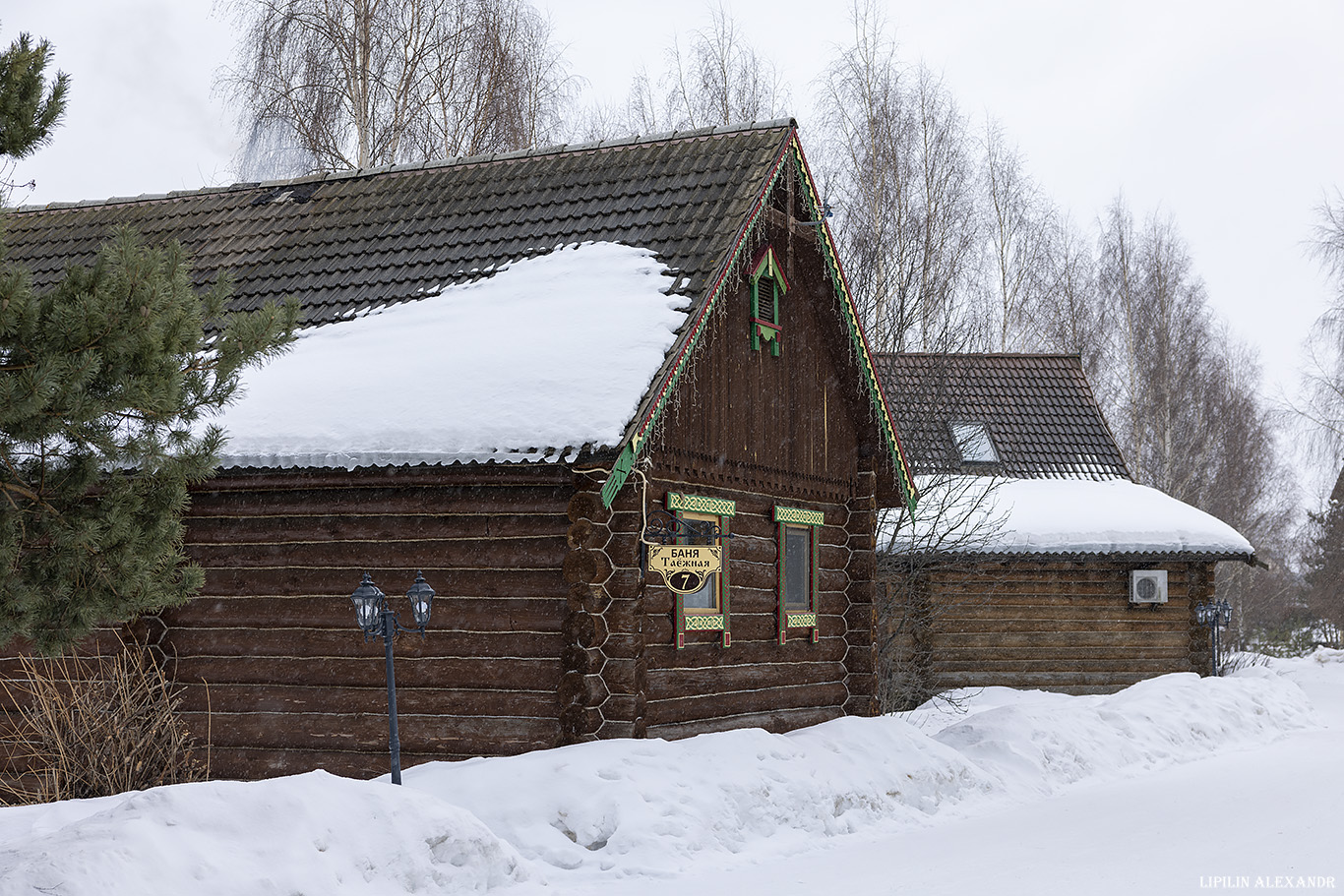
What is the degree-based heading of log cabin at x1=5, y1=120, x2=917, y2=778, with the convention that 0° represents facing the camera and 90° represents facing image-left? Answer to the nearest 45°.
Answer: approximately 315°

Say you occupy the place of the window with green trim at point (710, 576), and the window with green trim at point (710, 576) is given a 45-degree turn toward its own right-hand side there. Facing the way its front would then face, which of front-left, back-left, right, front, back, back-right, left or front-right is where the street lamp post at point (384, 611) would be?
front-right

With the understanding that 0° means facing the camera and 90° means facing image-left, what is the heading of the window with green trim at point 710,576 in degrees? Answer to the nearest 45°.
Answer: approximately 315°

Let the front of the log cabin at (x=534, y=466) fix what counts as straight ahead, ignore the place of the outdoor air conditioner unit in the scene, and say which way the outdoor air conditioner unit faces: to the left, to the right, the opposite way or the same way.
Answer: to the right

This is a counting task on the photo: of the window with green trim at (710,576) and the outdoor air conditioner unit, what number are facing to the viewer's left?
0

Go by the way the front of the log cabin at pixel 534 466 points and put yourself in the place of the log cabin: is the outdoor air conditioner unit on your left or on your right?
on your left

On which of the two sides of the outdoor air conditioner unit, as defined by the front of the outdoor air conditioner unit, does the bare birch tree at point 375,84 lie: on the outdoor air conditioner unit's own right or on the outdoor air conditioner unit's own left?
on the outdoor air conditioner unit's own right

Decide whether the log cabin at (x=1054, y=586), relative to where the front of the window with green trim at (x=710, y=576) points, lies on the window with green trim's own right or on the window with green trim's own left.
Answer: on the window with green trim's own left

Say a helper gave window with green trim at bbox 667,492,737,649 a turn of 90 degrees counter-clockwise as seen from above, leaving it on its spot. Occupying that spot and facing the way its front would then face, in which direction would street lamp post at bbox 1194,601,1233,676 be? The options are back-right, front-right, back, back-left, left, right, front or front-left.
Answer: front

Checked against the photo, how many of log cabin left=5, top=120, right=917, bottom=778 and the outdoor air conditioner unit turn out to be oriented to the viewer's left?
0

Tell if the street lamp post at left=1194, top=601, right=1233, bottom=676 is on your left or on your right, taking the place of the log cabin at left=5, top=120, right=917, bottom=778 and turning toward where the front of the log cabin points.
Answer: on your left

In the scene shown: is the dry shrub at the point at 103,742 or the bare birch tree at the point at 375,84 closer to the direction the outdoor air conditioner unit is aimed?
the dry shrub
